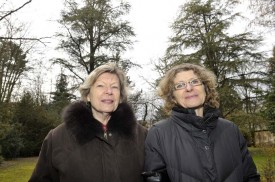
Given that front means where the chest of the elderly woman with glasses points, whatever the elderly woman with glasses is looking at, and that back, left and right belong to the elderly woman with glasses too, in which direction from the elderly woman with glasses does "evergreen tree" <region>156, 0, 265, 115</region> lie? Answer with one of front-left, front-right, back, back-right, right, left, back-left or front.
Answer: back

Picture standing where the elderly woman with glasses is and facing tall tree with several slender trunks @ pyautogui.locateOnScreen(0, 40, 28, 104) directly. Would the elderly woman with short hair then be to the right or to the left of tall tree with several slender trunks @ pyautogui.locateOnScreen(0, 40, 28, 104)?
left

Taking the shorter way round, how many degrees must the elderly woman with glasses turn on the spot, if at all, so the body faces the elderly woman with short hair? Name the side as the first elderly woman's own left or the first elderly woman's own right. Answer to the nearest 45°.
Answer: approximately 90° to the first elderly woman's own right

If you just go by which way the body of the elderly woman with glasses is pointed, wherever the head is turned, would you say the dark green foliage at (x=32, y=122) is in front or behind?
behind

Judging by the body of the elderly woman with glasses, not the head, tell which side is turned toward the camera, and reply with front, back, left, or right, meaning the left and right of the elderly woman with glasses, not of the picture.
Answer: front

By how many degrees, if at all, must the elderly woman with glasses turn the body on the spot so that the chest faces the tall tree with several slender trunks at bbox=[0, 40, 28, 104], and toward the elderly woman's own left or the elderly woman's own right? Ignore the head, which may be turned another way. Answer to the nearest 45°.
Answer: approximately 135° to the elderly woman's own right

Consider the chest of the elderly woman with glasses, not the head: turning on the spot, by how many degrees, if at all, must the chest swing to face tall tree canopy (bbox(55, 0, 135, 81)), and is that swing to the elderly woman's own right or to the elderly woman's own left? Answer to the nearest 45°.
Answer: approximately 135° to the elderly woman's own right

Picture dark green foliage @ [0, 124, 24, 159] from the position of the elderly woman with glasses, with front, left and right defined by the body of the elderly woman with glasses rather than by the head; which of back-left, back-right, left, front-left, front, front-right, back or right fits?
back-right
